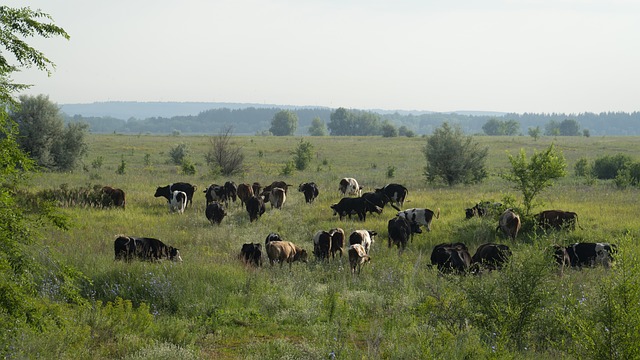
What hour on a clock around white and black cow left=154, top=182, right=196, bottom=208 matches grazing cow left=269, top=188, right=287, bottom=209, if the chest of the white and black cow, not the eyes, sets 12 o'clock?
The grazing cow is roughly at 7 o'clock from the white and black cow.

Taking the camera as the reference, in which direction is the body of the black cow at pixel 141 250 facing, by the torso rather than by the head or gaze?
to the viewer's right

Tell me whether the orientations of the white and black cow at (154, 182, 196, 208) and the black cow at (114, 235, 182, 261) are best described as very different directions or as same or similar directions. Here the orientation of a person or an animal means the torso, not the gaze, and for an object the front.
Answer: very different directions

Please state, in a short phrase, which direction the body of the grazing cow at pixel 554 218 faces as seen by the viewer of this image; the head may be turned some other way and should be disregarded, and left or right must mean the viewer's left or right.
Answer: facing to the left of the viewer

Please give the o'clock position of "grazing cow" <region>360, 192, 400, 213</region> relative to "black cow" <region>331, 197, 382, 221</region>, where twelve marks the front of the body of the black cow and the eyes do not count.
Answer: The grazing cow is roughly at 4 o'clock from the black cow.

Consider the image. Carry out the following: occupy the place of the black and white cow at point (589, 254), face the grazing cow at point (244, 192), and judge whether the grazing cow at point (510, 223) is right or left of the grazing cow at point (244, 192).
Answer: right
